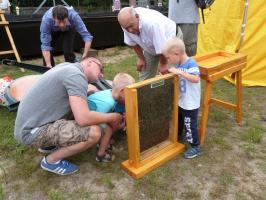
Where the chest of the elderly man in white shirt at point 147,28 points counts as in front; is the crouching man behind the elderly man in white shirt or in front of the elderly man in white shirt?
in front

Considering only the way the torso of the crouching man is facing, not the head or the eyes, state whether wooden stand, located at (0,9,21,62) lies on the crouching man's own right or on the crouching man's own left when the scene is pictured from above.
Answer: on the crouching man's own left

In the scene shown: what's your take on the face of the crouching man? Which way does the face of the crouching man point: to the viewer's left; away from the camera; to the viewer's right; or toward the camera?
to the viewer's right

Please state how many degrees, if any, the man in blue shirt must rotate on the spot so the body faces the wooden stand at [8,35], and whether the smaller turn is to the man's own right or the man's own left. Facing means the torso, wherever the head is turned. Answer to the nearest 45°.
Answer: approximately 135° to the man's own right

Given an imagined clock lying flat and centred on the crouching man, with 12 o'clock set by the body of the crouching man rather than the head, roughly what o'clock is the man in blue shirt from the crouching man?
The man in blue shirt is roughly at 9 o'clock from the crouching man.

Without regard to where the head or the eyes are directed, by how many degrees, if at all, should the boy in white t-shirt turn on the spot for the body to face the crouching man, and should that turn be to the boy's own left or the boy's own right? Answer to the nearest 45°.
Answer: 0° — they already face them

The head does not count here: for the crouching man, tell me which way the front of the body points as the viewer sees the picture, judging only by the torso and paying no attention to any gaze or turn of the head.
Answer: to the viewer's right

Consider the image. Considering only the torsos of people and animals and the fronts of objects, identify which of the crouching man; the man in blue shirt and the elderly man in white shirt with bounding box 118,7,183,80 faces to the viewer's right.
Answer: the crouching man

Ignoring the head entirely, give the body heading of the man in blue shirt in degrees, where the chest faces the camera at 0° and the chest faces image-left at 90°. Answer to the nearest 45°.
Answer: approximately 0°

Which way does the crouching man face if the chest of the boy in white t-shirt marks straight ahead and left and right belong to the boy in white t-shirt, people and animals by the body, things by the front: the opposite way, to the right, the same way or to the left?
the opposite way

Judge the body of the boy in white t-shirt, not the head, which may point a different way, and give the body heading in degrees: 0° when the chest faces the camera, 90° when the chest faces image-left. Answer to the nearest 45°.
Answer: approximately 45°

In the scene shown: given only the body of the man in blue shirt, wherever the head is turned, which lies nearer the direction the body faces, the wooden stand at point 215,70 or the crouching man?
the crouching man

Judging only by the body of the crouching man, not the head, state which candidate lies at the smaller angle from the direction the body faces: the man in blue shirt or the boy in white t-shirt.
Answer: the boy in white t-shirt

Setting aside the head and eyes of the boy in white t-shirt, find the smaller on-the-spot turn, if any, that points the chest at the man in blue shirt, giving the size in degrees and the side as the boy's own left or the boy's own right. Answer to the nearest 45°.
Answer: approximately 90° to the boy's own right
